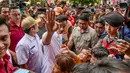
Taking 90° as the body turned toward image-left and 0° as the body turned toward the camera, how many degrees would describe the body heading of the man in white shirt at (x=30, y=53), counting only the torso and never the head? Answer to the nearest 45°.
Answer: approximately 315°
